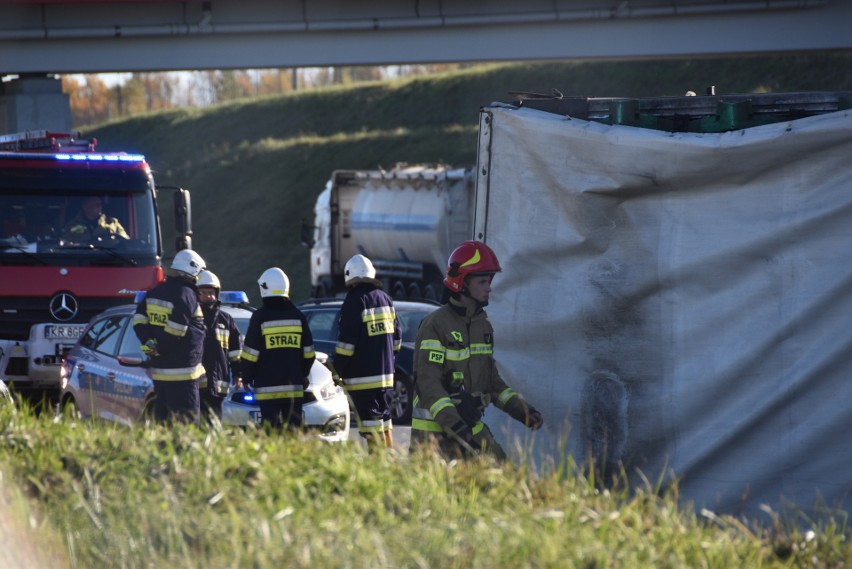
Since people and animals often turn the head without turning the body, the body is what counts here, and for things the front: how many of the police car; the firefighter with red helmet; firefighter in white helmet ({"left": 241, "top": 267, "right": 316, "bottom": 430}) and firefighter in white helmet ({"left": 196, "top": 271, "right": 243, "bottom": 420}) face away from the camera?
1

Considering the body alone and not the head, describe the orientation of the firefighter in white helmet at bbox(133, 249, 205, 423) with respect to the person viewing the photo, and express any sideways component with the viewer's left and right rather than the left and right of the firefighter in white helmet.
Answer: facing away from the viewer and to the right of the viewer

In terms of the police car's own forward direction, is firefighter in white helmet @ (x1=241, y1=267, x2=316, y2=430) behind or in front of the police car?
in front

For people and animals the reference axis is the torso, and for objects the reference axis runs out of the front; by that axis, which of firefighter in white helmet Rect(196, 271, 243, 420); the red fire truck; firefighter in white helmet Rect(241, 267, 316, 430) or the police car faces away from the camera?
firefighter in white helmet Rect(241, 267, 316, 430)

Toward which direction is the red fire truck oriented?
toward the camera

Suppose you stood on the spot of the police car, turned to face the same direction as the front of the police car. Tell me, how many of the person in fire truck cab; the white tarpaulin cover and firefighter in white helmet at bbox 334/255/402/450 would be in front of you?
2

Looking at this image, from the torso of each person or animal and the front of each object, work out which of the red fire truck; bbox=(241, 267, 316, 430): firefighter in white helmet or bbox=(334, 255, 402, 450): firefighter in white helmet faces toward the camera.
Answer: the red fire truck

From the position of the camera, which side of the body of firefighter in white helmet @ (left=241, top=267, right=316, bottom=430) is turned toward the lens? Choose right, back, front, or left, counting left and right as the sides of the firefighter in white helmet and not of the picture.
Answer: back

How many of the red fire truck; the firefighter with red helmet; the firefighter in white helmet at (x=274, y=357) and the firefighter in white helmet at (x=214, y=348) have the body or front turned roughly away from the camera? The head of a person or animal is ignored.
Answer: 1

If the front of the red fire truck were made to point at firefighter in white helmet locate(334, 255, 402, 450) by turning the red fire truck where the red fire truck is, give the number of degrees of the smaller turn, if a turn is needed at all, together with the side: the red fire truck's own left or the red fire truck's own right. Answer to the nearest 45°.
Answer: approximately 45° to the red fire truck's own left

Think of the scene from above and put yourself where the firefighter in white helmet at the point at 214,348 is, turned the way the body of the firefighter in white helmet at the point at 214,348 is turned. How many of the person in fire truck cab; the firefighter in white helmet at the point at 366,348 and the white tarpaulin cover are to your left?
2

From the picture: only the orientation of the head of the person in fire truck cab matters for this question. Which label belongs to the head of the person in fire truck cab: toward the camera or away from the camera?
toward the camera

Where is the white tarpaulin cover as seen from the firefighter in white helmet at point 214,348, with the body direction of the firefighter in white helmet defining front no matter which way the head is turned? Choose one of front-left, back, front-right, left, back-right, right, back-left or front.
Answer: left

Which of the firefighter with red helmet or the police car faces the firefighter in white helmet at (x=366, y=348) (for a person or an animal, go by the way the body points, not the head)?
the police car

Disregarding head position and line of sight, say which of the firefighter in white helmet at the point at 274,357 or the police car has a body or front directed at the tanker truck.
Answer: the firefighter in white helmet

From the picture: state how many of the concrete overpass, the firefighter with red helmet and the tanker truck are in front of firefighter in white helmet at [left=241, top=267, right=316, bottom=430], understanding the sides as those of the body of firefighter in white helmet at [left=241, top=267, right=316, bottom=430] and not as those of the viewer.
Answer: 2
